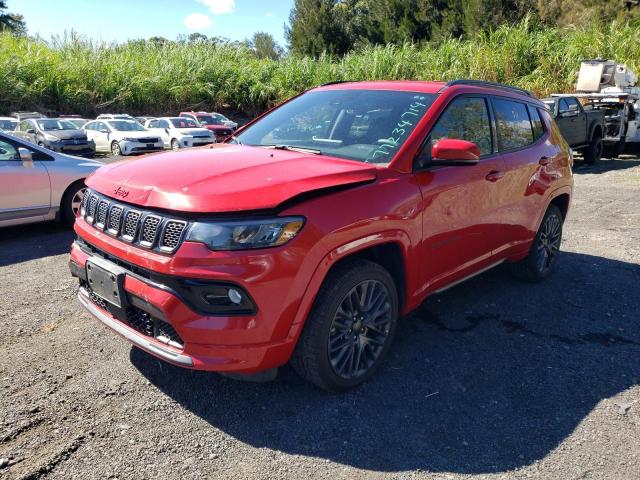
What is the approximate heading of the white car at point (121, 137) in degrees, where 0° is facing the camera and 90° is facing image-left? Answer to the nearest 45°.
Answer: approximately 315°

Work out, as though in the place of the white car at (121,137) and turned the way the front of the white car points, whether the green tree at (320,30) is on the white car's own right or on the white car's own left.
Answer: on the white car's own left

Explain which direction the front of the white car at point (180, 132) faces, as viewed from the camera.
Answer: facing the viewer and to the right of the viewer

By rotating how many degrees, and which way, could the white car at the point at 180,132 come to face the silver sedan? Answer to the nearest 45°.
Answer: approximately 45° to its right

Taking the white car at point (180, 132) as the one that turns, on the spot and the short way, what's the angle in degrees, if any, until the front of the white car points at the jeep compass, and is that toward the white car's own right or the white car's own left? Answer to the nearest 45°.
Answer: approximately 45° to the white car's own right

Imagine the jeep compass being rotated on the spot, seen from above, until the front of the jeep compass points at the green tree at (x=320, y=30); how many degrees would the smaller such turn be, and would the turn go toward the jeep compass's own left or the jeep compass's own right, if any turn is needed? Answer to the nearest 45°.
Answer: approximately 135° to the jeep compass's own right

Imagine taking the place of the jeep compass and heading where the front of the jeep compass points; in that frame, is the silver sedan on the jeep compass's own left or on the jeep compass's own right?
on the jeep compass's own right

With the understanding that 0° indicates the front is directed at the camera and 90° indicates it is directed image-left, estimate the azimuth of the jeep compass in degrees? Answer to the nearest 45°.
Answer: approximately 45°

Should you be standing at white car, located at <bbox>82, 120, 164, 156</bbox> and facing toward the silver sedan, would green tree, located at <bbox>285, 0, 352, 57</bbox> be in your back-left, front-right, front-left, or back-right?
back-left

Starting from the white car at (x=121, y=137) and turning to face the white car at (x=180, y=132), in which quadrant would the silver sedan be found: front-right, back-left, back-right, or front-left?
back-right

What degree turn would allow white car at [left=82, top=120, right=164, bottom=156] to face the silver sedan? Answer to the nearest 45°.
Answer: approximately 45° to its right
